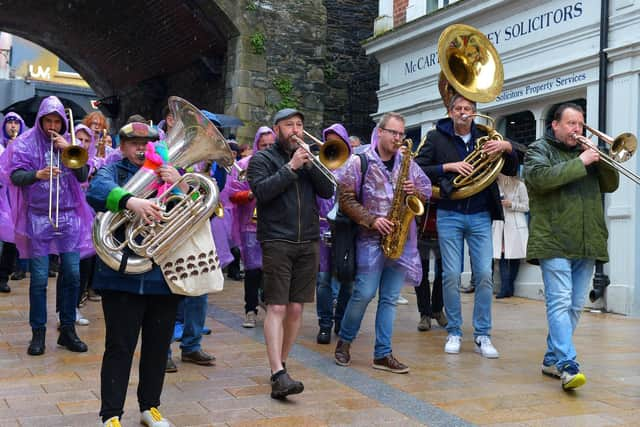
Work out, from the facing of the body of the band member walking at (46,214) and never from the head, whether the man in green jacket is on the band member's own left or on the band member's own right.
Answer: on the band member's own left

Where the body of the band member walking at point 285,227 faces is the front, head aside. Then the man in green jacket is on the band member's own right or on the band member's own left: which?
on the band member's own left

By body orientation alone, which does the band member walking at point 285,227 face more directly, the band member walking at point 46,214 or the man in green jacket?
the man in green jacket

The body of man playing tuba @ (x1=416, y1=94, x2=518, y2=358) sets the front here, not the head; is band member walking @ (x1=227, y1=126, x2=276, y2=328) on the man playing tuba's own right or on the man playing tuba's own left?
on the man playing tuba's own right

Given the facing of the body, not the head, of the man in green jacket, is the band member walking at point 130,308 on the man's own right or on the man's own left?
on the man's own right

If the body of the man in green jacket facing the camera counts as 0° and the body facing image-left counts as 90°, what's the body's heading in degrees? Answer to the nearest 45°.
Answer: approximately 315°

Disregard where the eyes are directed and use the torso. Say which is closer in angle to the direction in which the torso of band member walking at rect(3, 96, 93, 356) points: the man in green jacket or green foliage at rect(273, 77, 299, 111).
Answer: the man in green jacket

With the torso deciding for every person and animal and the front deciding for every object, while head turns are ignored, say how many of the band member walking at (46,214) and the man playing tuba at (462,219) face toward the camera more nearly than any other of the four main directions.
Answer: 2

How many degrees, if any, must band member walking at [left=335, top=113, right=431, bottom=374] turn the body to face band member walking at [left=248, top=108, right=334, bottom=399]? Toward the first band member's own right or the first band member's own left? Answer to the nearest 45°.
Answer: approximately 90° to the first band member's own right

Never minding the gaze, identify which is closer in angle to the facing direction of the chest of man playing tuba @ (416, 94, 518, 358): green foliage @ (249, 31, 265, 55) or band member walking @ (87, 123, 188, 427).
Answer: the band member walking

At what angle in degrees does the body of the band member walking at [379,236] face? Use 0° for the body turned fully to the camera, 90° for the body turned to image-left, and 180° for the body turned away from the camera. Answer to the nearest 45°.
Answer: approximately 315°
